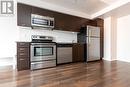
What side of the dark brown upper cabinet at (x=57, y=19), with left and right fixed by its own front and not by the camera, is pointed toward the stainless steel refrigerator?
left

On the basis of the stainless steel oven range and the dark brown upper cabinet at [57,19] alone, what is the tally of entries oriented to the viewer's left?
0

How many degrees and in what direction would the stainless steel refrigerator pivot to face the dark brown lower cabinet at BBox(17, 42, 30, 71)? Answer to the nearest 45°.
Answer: approximately 90° to its right

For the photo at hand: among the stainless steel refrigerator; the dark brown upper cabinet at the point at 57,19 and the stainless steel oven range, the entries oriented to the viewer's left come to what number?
0

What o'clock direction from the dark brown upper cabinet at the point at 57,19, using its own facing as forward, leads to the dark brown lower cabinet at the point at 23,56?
The dark brown lower cabinet is roughly at 3 o'clock from the dark brown upper cabinet.

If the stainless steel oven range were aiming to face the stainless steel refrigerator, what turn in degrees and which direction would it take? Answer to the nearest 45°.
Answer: approximately 135° to its left

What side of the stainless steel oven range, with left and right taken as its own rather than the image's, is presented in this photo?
front

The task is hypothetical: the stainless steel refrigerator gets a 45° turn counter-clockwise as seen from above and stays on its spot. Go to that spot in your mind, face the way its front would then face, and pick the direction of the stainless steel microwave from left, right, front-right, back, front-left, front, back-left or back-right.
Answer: back-right

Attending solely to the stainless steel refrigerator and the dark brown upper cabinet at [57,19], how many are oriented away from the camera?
0

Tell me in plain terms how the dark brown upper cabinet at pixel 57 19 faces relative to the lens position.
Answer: facing the viewer and to the right of the viewer

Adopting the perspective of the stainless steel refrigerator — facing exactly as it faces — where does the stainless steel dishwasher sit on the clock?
The stainless steel dishwasher is roughly at 3 o'clock from the stainless steel refrigerator.
